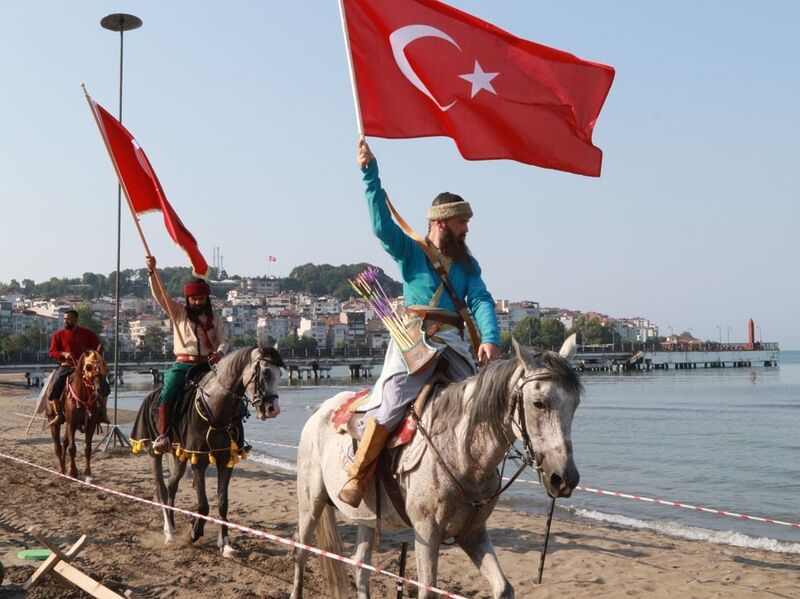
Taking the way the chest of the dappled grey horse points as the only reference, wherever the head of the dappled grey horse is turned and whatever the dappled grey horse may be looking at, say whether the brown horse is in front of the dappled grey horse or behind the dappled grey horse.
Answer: behind

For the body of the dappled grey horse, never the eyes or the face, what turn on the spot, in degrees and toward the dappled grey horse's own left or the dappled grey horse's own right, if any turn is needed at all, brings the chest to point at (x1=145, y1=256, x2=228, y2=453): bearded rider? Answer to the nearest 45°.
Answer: approximately 180°

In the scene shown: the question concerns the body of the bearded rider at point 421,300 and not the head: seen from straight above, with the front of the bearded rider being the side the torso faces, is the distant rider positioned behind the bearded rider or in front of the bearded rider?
behind

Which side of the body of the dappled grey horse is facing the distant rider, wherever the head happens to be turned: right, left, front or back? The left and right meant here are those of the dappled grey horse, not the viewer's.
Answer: back

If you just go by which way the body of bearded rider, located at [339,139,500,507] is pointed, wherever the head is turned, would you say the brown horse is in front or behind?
behind
